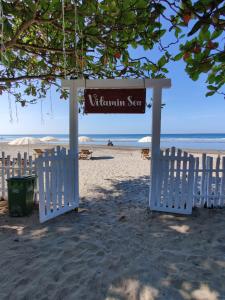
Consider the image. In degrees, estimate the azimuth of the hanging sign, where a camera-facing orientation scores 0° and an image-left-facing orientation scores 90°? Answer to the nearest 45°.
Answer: approximately 0°

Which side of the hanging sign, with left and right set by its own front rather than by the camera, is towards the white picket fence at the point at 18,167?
right

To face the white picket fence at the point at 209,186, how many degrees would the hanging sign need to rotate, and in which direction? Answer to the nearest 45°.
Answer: approximately 90° to its left
